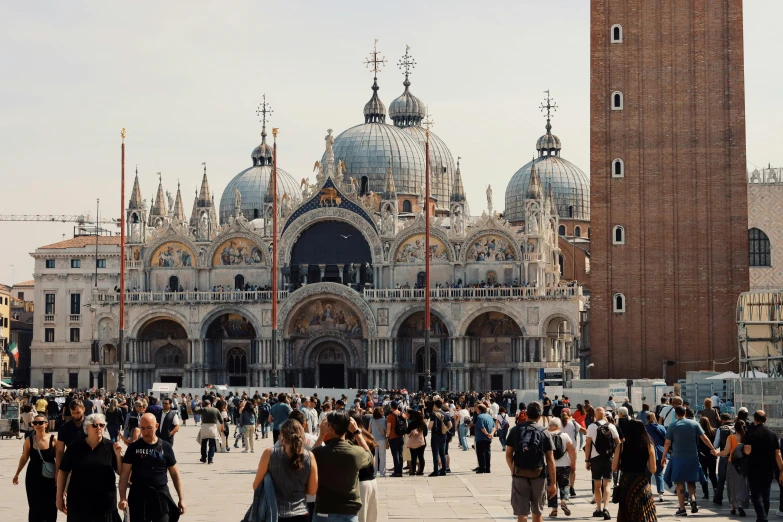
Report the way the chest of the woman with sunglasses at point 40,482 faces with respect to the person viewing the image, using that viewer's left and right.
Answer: facing the viewer

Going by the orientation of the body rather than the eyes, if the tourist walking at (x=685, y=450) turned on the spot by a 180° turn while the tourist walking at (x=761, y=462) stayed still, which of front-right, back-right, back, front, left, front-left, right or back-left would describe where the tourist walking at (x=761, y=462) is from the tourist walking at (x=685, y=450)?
front-left

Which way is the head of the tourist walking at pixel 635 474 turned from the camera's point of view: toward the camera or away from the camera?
away from the camera

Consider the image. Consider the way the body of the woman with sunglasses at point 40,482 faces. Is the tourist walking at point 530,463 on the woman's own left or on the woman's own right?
on the woman's own left

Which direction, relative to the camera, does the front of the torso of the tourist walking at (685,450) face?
away from the camera

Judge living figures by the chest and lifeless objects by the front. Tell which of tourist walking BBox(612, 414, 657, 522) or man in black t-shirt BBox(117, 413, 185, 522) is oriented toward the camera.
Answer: the man in black t-shirt

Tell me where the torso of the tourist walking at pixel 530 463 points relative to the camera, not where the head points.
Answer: away from the camera

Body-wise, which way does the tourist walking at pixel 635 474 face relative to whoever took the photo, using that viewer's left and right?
facing away from the viewer

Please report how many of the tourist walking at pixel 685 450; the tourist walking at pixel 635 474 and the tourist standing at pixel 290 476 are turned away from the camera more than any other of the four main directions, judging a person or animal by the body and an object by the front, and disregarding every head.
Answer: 3

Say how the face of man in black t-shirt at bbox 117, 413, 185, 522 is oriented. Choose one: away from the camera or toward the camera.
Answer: toward the camera

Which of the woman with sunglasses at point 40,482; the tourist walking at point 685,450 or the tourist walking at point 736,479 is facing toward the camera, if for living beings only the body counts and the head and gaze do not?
the woman with sunglasses

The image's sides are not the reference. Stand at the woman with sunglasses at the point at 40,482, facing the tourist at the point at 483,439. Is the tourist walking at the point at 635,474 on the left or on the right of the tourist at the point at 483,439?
right

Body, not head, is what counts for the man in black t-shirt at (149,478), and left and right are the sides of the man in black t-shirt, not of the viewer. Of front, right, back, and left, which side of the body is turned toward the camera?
front

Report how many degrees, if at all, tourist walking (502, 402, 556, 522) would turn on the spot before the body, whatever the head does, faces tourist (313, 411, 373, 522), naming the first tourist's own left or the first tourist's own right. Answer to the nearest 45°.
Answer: approximately 135° to the first tourist's own left
